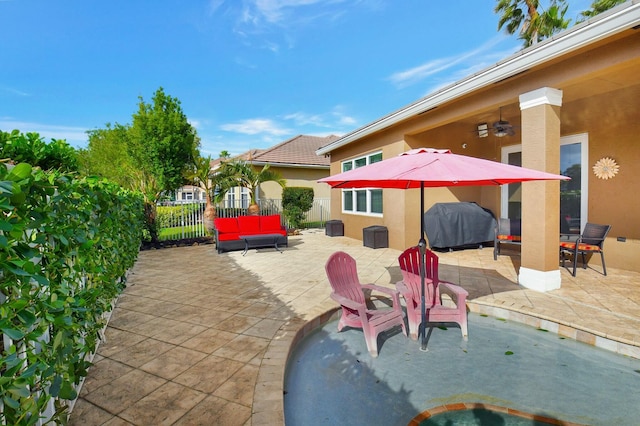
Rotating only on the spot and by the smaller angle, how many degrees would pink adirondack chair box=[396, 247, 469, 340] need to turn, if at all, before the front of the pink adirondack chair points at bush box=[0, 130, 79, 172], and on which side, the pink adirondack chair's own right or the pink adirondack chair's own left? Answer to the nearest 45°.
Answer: approximately 135° to the pink adirondack chair's own right

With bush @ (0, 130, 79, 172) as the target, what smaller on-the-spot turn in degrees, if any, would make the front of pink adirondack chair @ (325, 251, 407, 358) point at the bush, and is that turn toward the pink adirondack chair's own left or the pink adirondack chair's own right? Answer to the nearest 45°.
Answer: approximately 135° to the pink adirondack chair's own right

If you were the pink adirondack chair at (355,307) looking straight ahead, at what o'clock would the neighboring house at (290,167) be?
The neighboring house is roughly at 7 o'clock from the pink adirondack chair.

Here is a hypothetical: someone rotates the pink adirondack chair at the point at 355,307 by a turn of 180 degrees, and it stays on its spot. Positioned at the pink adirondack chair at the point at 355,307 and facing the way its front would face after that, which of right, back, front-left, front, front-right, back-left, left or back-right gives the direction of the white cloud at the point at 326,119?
front-right

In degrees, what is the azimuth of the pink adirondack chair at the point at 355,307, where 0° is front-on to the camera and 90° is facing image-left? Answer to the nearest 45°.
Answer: approximately 315°

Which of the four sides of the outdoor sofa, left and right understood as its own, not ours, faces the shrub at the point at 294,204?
back

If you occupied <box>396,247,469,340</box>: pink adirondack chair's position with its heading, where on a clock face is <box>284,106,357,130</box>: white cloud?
The white cloud is roughly at 7 o'clock from the pink adirondack chair.

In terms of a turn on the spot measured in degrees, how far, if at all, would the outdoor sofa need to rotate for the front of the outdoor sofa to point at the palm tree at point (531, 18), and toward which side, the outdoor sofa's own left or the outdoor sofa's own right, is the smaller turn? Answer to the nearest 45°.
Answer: approximately 90° to the outdoor sofa's own left

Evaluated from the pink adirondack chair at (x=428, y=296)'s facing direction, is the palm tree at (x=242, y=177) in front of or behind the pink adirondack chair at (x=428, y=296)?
behind
